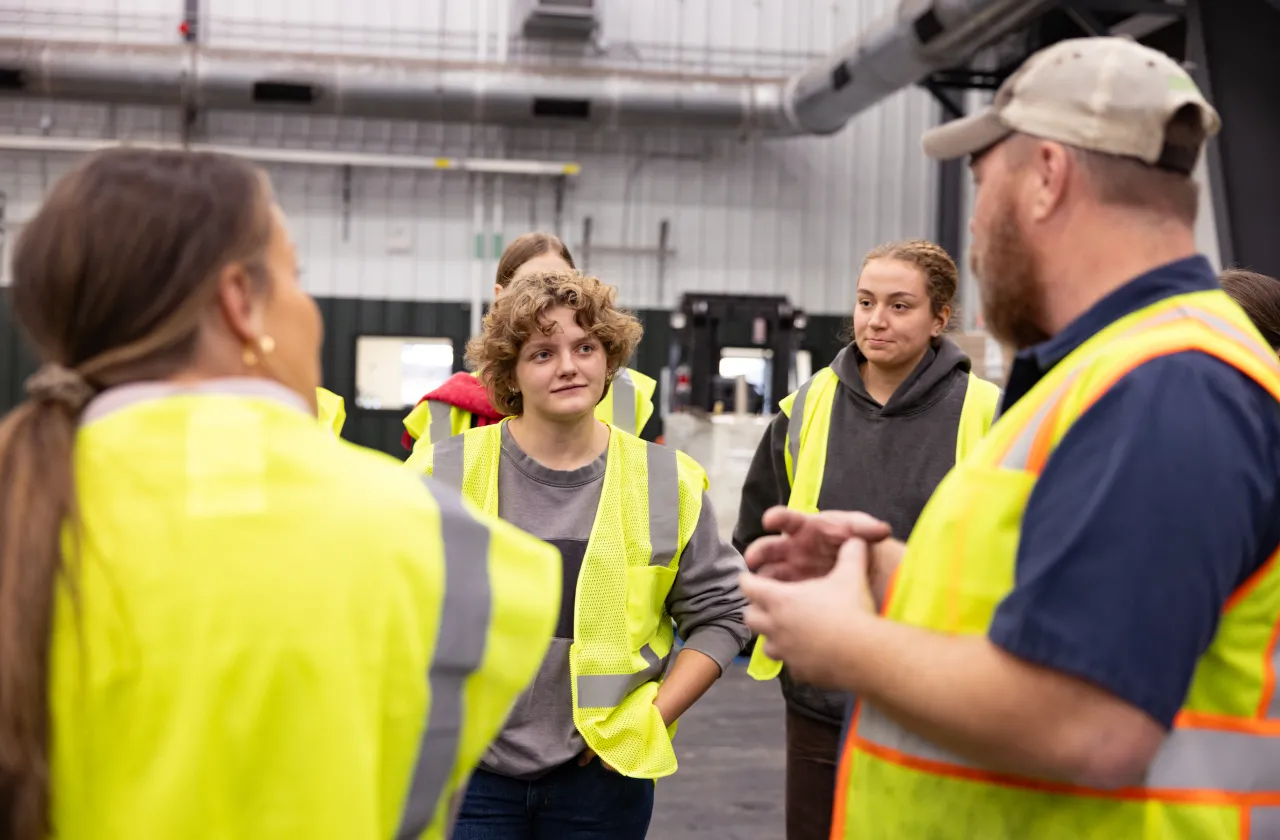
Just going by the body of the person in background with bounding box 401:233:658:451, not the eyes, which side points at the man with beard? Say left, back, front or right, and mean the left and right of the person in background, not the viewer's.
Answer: front

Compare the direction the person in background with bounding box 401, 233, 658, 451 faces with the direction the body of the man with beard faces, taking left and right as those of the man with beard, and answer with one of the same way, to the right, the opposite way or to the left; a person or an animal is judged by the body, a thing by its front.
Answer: to the left

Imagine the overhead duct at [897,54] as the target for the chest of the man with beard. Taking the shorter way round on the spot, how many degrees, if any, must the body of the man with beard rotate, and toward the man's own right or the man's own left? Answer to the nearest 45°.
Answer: approximately 90° to the man's own right

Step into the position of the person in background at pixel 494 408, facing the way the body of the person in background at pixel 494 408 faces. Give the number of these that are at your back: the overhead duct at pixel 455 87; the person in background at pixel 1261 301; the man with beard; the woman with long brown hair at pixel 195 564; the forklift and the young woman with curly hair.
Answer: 2

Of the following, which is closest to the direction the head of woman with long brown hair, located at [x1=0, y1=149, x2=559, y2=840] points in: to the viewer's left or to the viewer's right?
to the viewer's right

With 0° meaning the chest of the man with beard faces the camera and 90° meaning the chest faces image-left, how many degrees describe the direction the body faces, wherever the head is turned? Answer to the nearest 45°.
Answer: approximately 90°

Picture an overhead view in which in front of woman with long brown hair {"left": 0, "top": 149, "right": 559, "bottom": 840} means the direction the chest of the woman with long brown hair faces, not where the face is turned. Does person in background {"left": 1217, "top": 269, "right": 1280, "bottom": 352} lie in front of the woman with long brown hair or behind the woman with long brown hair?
in front

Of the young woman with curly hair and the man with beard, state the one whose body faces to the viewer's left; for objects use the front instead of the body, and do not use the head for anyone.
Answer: the man with beard

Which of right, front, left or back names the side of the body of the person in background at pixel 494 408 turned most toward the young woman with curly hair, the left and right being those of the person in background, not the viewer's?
front

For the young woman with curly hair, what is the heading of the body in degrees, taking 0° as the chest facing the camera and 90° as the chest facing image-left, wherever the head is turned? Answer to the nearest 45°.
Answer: approximately 0°

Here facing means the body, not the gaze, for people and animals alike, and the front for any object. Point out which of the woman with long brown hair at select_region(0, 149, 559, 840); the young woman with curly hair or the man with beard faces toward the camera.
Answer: the young woman with curly hair

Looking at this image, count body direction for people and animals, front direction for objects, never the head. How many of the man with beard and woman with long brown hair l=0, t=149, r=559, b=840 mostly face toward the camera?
0

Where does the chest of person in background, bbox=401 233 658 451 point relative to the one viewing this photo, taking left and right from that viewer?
facing the viewer
